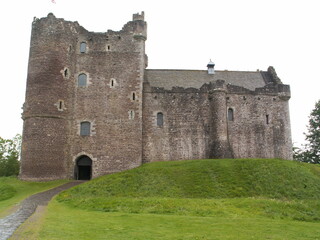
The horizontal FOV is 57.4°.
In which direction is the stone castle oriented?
toward the camera
